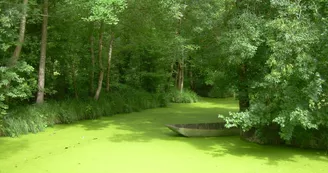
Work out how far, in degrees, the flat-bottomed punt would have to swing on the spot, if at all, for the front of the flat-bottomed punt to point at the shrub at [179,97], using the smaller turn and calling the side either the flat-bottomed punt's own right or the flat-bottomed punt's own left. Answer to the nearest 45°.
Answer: approximately 90° to the flat-bottomed punt's own right

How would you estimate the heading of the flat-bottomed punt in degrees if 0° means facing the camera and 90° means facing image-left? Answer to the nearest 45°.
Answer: approximately 90°
